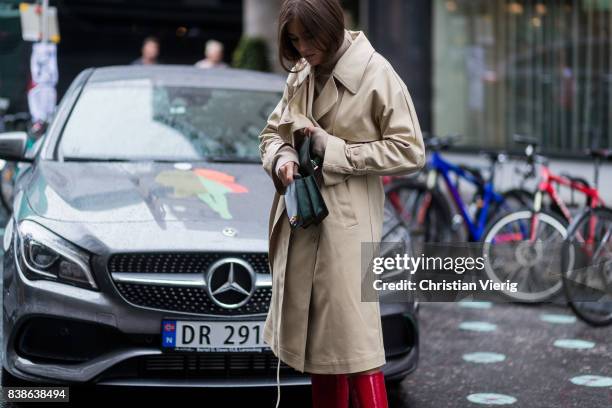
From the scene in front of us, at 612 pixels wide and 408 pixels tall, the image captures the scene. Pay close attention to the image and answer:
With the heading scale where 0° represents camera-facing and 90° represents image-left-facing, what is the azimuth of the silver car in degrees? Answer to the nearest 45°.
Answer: approximately 0°

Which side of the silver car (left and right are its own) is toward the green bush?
back

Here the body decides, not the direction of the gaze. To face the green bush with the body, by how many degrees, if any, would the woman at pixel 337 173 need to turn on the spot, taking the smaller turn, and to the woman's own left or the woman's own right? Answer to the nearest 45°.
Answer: approximately 135° to the woman's own right

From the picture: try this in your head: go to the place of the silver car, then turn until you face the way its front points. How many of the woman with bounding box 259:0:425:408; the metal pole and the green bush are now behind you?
2

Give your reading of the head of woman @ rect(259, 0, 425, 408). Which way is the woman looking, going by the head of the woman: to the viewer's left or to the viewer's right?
to the viewer's left

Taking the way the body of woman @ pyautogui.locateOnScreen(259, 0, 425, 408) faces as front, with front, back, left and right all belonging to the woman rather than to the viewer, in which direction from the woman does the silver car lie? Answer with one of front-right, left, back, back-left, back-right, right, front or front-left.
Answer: right

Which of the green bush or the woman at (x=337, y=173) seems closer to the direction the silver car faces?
the woman

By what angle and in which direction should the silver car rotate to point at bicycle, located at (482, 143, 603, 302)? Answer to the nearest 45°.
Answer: approximately 135° to its left

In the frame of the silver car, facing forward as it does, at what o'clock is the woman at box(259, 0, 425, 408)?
The woman is roughly at 11 o'clock from the silver car.

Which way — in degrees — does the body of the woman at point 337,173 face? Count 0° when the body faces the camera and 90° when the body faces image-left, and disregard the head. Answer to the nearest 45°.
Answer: approximately 45°

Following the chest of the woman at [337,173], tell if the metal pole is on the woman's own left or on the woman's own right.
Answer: on the woman's own right

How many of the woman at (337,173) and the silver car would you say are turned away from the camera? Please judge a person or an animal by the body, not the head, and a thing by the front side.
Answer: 0

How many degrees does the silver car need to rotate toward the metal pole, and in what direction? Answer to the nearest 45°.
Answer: approximately 180°
